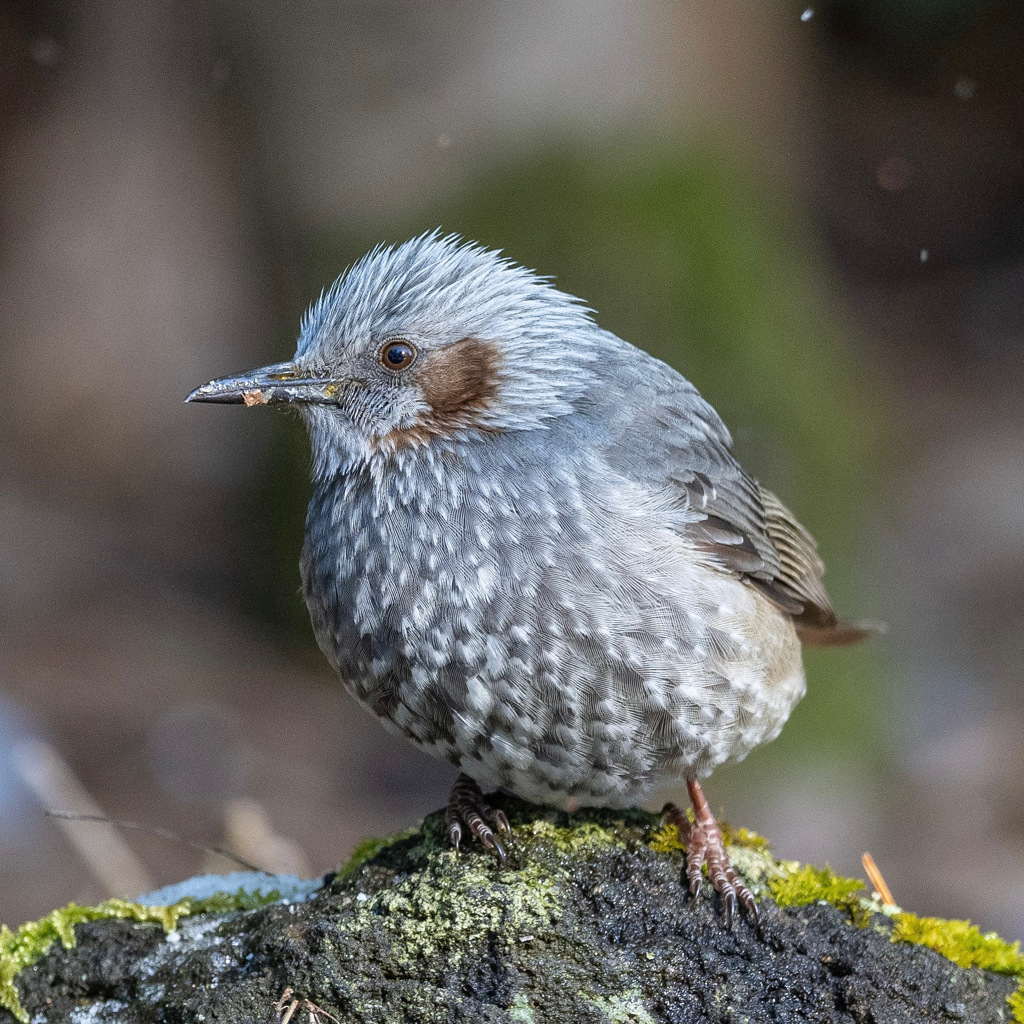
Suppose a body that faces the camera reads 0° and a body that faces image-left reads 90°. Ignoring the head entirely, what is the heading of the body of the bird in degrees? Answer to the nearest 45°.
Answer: approximately 45°
